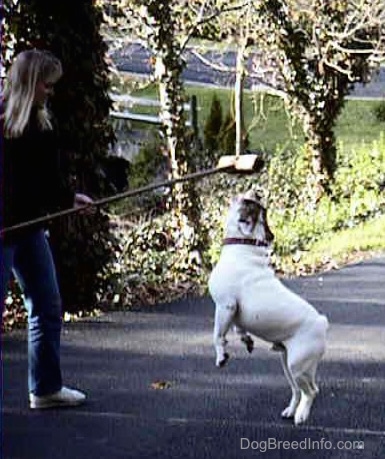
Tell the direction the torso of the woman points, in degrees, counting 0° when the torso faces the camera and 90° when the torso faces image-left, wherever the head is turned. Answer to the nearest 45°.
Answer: approximately 270°

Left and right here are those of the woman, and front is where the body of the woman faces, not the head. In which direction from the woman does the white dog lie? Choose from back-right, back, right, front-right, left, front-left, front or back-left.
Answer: front-right

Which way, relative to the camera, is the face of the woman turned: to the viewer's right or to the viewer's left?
to the viewer's right
